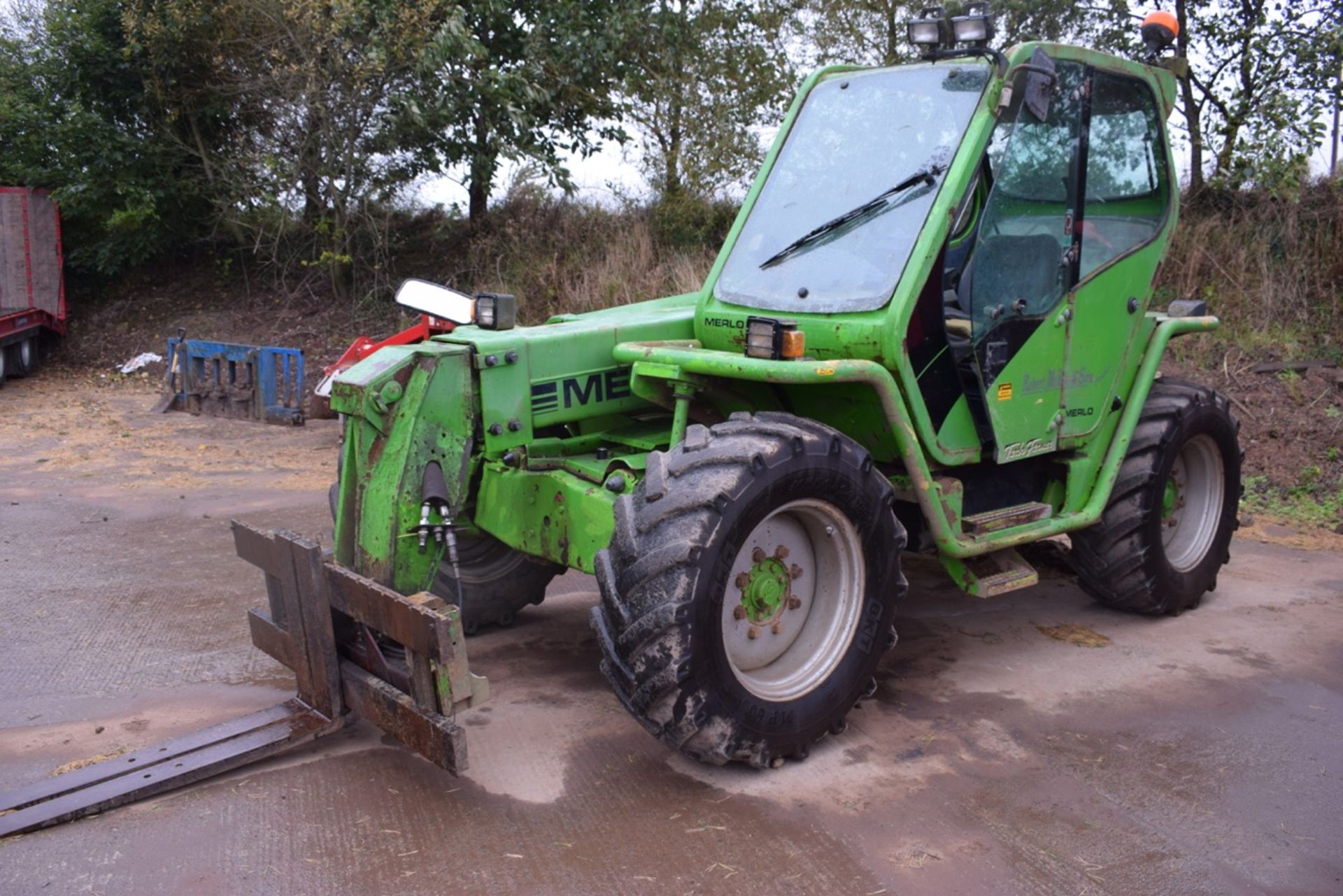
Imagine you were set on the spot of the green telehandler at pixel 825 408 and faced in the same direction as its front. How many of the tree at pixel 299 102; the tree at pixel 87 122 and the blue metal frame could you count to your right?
3

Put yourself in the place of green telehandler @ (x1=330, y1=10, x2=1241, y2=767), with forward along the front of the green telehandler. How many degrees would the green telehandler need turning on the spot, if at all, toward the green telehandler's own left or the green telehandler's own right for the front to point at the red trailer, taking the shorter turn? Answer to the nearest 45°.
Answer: approximately 90° to the green telehandler's own right

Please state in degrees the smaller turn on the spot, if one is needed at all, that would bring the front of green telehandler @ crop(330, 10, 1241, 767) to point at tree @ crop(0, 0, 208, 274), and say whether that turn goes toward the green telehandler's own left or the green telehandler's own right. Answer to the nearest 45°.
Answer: approximately 90° to the green telehandler's own right

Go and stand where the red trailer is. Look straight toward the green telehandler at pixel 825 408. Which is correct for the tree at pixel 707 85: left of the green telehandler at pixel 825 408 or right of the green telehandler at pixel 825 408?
left

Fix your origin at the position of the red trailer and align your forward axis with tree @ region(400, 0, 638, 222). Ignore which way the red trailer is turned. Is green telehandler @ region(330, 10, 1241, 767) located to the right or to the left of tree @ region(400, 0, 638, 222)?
right

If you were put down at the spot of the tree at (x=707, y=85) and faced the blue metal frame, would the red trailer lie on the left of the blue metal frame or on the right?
right

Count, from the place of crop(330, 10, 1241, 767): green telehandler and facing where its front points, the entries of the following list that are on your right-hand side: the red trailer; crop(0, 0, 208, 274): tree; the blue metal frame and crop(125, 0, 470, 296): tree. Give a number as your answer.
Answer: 4

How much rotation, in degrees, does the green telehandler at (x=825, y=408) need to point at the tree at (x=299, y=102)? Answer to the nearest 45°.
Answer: approximately 90° to its right

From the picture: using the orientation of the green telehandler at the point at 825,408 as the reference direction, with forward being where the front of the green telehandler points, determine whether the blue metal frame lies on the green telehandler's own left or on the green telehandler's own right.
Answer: on the green telehandler's own right

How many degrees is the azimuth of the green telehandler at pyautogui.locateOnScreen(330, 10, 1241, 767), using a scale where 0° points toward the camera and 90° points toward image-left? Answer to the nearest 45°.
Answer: approximately 45°

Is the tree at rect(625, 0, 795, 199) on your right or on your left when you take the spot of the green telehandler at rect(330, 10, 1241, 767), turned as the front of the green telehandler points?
on your right

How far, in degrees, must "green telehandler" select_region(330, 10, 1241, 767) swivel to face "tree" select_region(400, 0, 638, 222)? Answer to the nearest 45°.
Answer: approximately 135° to its right
